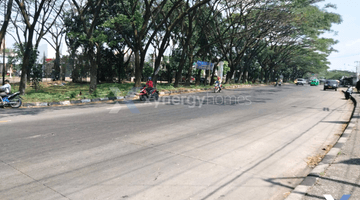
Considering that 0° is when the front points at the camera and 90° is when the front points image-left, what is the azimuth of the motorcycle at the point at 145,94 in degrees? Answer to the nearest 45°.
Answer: approximately 45°

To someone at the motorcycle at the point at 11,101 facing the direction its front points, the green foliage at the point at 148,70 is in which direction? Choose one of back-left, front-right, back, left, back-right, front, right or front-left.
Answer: back-right

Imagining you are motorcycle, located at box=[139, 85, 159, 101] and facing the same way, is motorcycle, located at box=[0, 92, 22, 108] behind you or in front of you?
in front

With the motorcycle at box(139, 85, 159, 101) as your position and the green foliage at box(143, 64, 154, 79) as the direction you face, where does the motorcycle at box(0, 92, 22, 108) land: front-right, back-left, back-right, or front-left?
back-left

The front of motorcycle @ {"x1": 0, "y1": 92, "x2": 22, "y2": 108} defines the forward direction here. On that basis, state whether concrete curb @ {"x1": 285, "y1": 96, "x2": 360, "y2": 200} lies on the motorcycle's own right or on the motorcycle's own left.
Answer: on the motorcycle's own left

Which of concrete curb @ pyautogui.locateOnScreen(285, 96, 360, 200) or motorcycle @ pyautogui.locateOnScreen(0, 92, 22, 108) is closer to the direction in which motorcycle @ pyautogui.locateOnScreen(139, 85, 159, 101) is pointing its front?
the motorcycle

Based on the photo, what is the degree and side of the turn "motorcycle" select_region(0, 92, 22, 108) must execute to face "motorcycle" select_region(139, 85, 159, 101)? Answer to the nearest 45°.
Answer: approximately 180°

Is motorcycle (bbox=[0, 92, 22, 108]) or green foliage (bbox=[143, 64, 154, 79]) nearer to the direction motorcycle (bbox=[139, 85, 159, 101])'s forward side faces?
the motorcycle

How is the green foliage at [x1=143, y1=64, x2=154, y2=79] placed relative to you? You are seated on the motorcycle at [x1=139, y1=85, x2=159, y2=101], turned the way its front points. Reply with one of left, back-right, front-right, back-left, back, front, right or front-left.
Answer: back-right

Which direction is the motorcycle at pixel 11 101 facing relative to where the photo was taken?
to the viewer's left
